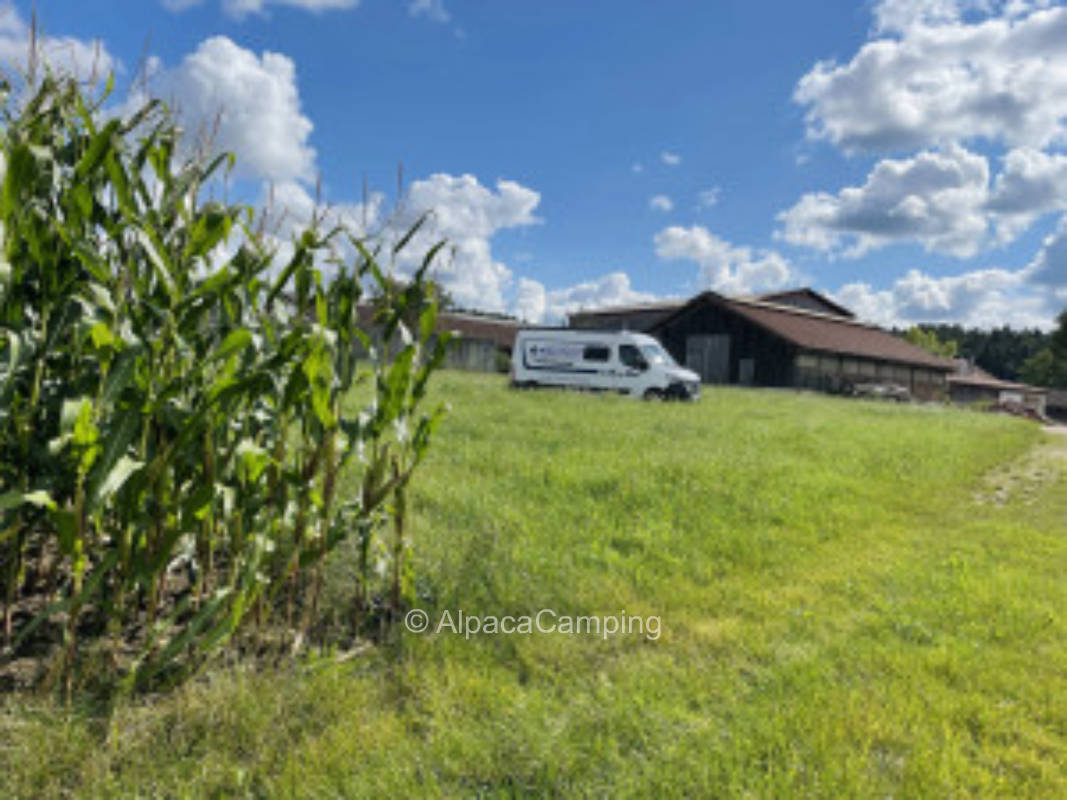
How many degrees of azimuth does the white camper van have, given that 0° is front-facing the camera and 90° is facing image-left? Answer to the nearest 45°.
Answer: approximately 315°

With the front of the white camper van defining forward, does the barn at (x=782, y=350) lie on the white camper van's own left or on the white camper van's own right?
on the white camper van's own left

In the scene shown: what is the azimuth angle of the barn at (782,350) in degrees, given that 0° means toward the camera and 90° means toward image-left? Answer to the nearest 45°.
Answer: approximately 45°

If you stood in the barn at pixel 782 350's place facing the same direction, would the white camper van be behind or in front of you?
in front
